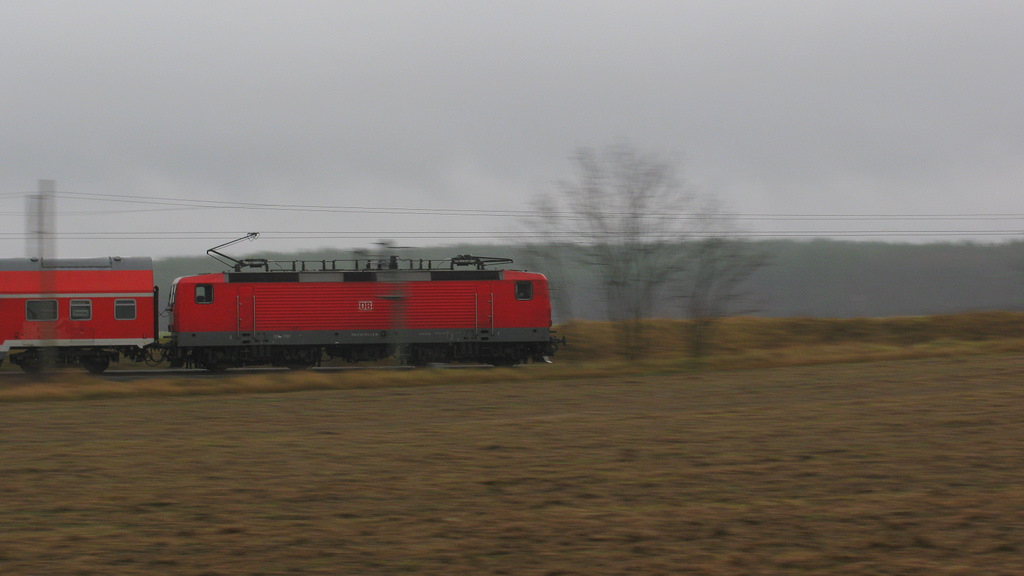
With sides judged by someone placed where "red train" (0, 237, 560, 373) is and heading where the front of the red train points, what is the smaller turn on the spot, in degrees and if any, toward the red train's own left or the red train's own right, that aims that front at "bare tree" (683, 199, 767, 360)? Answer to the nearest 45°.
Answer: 0° — it already faces it

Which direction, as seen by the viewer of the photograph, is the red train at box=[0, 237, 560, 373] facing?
facing to the right of the viewer
